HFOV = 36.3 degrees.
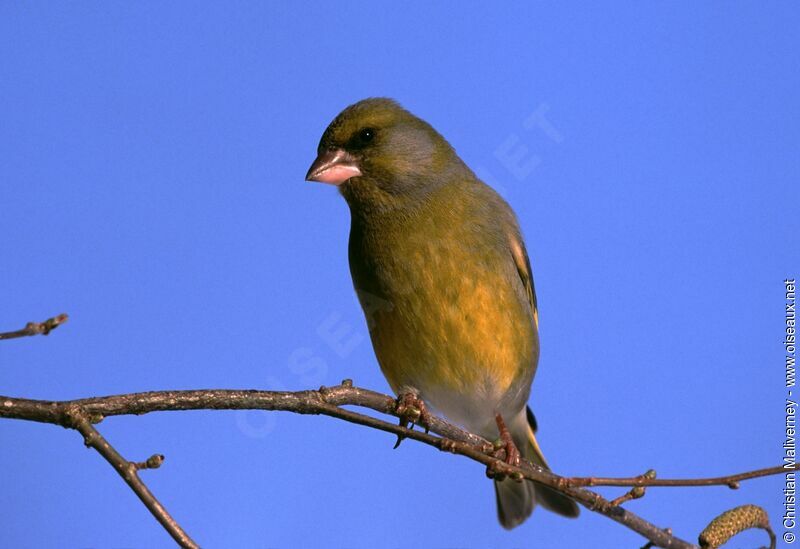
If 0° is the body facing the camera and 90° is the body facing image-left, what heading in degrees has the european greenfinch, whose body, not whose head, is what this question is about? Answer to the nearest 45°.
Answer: approximately 45°
